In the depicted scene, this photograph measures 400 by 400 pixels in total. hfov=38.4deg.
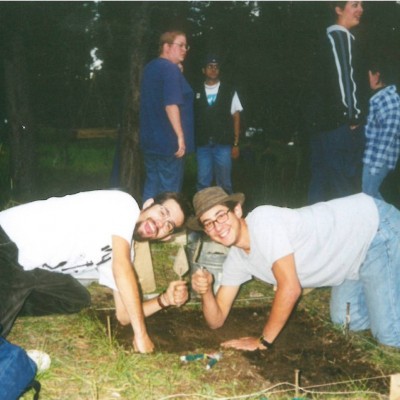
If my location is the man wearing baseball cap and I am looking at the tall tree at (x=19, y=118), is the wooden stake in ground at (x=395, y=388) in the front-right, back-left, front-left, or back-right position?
back-left

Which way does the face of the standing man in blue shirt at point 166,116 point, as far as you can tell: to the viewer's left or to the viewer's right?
to the viewer's right

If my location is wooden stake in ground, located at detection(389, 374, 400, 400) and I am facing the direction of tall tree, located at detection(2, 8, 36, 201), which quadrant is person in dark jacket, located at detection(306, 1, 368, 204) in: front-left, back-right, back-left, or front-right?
front-right

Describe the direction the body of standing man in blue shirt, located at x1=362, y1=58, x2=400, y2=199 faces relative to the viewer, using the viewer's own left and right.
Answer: facing away from the viewer and to the left of the viewer

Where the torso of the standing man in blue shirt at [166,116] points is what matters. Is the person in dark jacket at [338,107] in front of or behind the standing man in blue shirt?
in front
